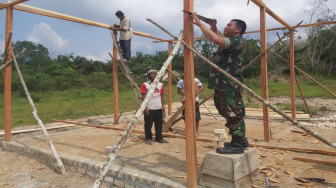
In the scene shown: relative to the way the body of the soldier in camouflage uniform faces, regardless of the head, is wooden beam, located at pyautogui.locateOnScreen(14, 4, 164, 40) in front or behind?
in front

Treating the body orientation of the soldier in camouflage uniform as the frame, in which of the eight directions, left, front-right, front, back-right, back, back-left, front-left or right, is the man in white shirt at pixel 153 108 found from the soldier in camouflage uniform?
front-right

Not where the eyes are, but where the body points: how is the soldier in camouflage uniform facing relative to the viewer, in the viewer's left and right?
facing to the left of the viewer

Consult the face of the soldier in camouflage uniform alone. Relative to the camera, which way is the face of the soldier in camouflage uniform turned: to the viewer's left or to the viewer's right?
to the viewer's left

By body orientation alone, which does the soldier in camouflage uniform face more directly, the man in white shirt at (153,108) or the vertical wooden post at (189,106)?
the vertical wooden post

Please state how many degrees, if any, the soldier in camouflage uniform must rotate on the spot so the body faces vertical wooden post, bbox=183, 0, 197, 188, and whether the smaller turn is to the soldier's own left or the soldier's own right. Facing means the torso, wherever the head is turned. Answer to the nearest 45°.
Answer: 0° — they already face it
